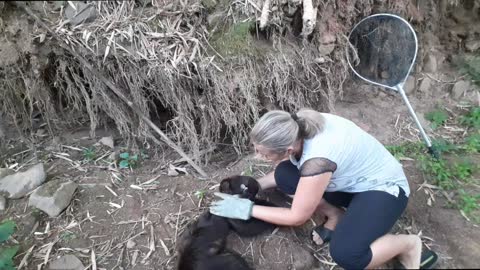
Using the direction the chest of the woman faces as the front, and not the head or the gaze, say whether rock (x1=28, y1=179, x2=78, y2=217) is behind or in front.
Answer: in front

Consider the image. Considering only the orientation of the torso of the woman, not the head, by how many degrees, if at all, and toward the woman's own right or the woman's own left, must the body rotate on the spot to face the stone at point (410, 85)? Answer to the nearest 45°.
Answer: approximately 90° to the woman's own right

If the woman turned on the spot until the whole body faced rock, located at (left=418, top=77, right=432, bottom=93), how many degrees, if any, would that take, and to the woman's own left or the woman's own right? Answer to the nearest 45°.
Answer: approximately 135° to the woman's own right

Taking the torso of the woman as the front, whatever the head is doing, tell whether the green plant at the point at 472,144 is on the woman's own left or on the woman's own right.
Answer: on the woman's own right

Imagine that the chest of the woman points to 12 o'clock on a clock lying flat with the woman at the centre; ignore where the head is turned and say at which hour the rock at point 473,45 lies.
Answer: The rock is roughly at 4 o'clock from the woman.

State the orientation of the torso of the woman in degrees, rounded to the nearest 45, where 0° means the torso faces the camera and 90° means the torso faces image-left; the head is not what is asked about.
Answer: approximately 90°

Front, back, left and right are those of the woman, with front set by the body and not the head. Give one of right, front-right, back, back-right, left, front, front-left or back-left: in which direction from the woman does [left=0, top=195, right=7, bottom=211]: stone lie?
front

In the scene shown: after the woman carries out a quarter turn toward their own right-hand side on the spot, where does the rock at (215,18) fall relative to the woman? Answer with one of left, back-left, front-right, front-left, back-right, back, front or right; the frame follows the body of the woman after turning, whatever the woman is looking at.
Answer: front-left

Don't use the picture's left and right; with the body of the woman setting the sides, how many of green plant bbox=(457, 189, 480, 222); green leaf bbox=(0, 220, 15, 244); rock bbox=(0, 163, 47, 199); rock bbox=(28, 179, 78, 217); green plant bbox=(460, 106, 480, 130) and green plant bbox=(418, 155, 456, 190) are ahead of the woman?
3

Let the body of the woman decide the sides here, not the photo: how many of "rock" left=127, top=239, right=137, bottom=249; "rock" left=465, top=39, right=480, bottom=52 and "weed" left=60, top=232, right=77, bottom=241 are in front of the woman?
2

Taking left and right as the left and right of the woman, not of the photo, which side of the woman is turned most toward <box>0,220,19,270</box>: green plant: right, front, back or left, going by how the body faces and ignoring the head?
front

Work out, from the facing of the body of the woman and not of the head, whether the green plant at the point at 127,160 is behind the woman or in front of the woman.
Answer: in front

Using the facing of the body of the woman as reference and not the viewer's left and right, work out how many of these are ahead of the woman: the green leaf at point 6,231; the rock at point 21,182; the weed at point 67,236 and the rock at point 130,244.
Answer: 4

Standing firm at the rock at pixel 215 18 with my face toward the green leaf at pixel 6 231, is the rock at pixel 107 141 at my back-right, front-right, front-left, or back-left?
front-right

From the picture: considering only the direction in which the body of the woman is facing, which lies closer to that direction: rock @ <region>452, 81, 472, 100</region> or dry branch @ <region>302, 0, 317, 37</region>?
the dry branch

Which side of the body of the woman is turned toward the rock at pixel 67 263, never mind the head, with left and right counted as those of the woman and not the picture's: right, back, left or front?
front

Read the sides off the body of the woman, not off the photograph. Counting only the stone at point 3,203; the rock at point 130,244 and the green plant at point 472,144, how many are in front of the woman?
2

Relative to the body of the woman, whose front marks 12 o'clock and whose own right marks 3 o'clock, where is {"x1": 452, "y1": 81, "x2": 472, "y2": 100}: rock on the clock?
The rock is roughly at 4 o'clock from the woman.
